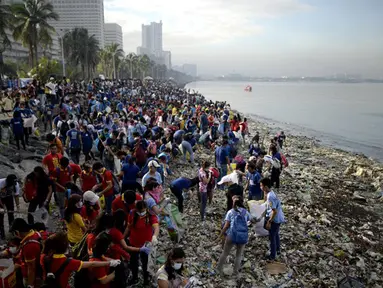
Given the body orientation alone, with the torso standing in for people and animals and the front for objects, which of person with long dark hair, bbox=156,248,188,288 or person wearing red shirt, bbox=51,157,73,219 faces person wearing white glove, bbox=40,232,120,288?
person wearing red shirt, bbox=51,157,73,219

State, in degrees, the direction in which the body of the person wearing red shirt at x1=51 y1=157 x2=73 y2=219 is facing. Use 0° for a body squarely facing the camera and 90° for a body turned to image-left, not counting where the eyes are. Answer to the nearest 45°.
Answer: approximately 0°

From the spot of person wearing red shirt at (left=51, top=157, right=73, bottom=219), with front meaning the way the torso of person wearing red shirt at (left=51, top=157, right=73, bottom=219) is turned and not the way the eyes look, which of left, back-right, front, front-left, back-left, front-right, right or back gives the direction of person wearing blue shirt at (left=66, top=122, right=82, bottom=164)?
back
